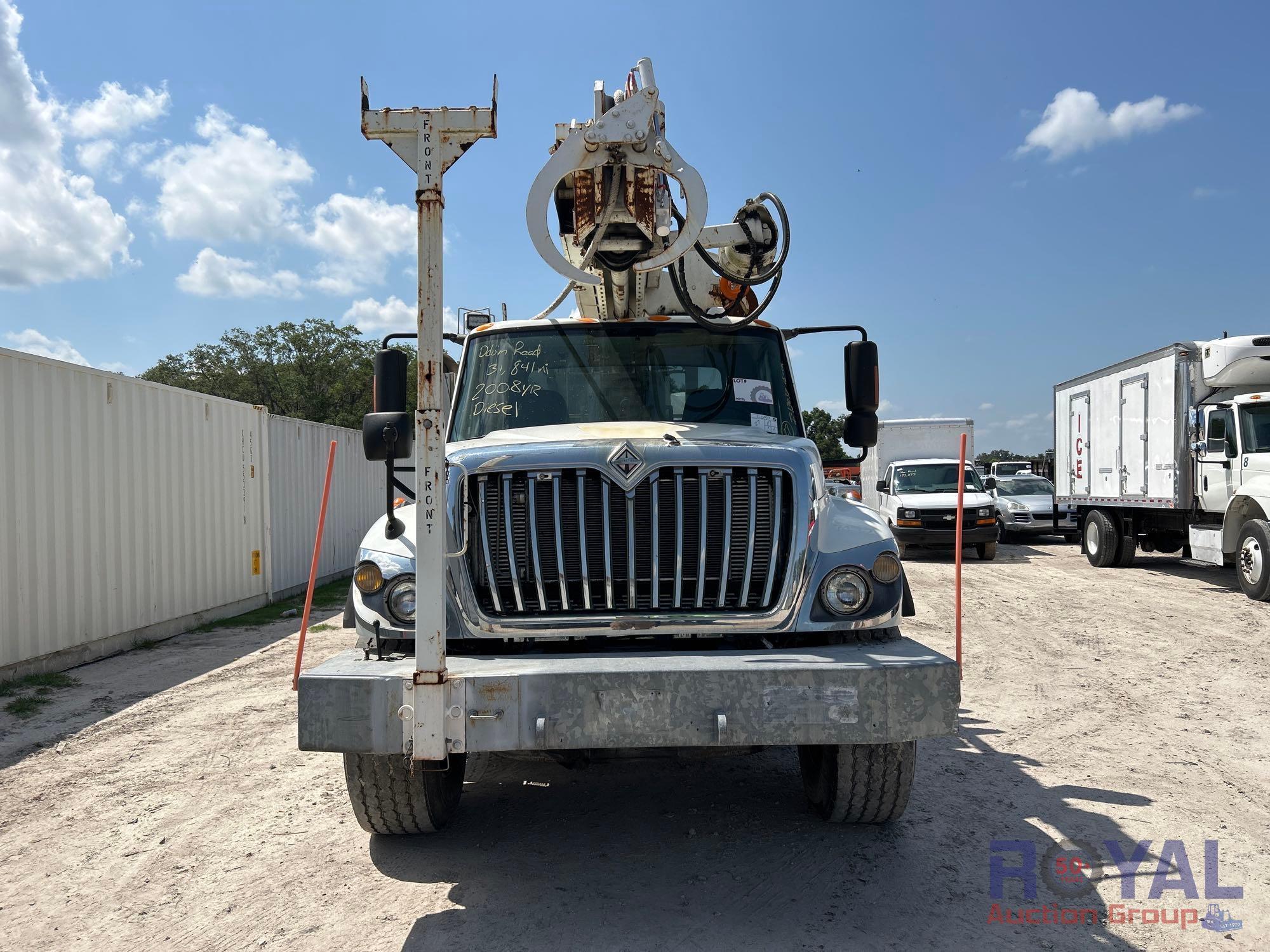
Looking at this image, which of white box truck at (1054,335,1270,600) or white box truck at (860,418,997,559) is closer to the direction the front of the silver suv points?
the white box truck at (1054,335,1270,600)

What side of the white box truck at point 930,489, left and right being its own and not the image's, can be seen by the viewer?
front

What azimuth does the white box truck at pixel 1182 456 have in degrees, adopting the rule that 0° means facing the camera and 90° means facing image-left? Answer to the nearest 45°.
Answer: approximately 315°

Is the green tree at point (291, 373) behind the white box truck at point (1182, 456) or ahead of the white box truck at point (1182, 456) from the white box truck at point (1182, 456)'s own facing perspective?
behind

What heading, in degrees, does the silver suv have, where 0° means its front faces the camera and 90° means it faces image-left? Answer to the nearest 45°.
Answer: approximately 315°

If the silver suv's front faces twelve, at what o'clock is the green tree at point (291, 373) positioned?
The green tree is roughly at 5 o'clock from the silver suv.

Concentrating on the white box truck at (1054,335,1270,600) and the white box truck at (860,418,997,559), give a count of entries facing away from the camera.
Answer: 0

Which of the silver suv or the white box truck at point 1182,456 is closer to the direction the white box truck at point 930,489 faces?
the white box truck at point 1182,456

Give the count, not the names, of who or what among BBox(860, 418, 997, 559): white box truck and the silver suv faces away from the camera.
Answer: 0

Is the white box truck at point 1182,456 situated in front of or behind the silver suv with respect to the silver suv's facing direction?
in front

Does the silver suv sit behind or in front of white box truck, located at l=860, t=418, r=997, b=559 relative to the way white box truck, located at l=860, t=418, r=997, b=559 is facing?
behind
